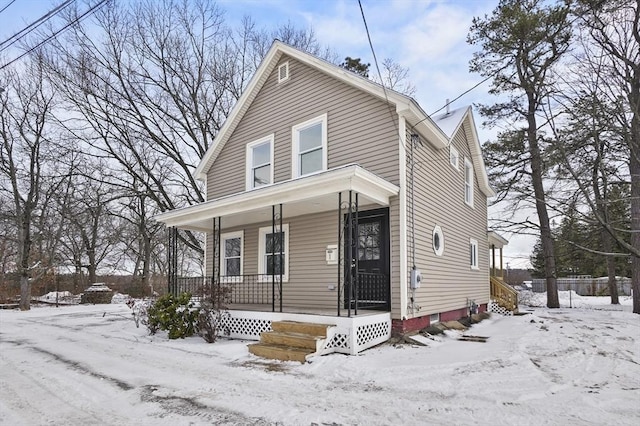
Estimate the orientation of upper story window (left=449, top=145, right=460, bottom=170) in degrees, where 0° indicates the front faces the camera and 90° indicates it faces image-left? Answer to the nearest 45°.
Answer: approximately 315°

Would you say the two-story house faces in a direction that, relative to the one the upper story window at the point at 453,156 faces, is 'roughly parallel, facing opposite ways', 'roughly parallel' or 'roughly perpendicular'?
roughly perpendicular

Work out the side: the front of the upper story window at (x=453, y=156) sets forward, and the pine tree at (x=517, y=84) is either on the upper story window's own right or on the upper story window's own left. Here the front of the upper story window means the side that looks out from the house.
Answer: on the upper story window's own left

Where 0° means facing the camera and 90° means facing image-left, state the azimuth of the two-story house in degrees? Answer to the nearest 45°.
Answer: approximately 45°

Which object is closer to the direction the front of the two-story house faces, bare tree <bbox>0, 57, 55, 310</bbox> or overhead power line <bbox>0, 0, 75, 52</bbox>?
the overhead power line

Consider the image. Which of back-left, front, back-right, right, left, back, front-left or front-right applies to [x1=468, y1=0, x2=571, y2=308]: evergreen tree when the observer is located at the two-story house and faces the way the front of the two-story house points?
back

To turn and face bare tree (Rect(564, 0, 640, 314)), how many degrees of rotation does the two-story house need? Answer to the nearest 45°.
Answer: approximately 90° to its left
